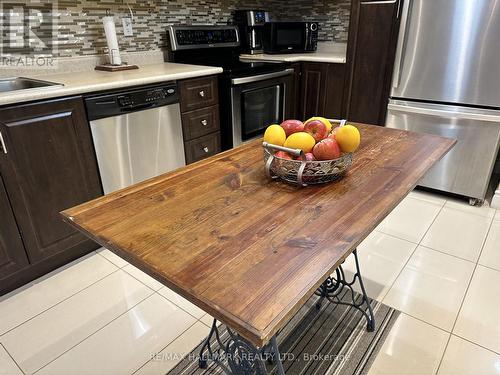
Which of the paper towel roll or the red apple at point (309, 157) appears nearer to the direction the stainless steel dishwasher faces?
the red apple

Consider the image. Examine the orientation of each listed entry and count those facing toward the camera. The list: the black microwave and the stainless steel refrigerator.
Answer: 2

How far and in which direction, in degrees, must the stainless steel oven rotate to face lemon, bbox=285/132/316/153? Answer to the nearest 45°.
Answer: approximately 45° to its right

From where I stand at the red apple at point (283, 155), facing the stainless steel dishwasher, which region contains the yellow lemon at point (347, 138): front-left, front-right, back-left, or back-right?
back-right

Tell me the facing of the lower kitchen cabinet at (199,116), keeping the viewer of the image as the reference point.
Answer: facing the viewer and to the right of the viewer
